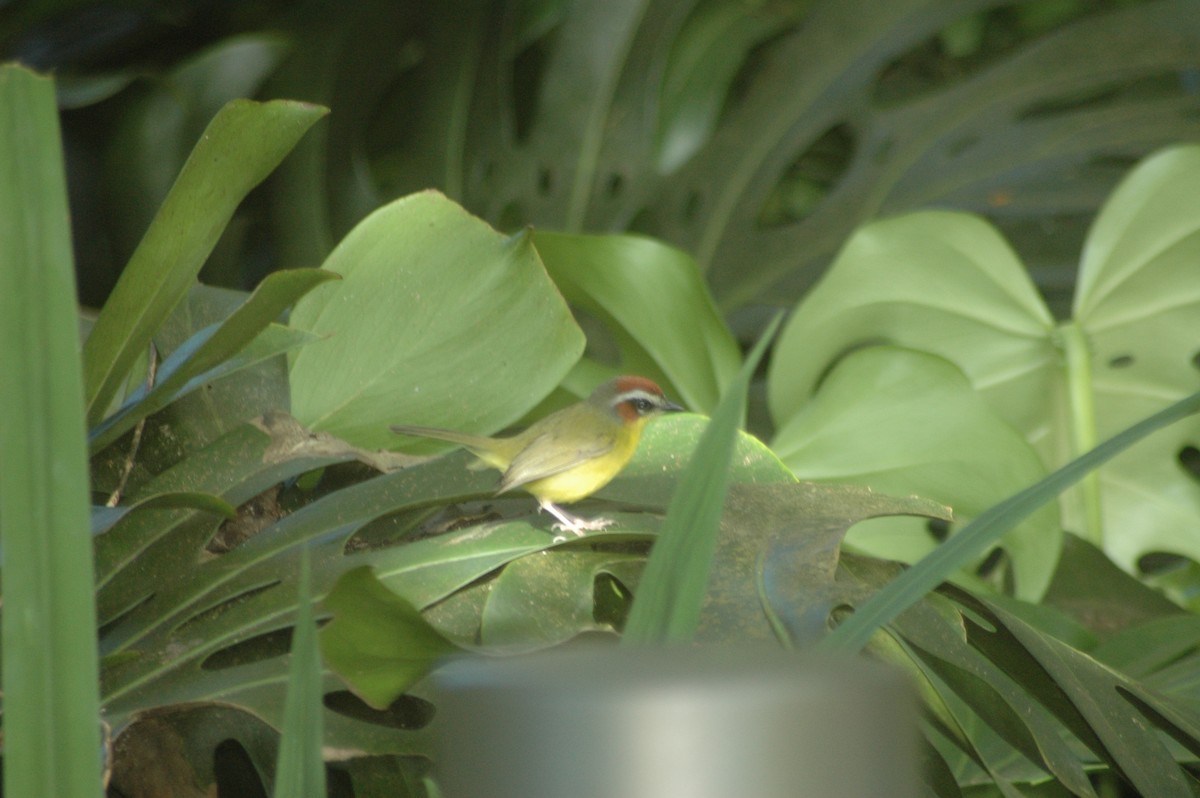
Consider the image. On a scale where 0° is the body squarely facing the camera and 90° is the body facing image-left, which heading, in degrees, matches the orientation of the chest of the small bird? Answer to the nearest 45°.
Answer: approximately 270°

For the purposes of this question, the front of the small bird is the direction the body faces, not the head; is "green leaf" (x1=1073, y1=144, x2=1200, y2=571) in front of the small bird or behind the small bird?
in front
